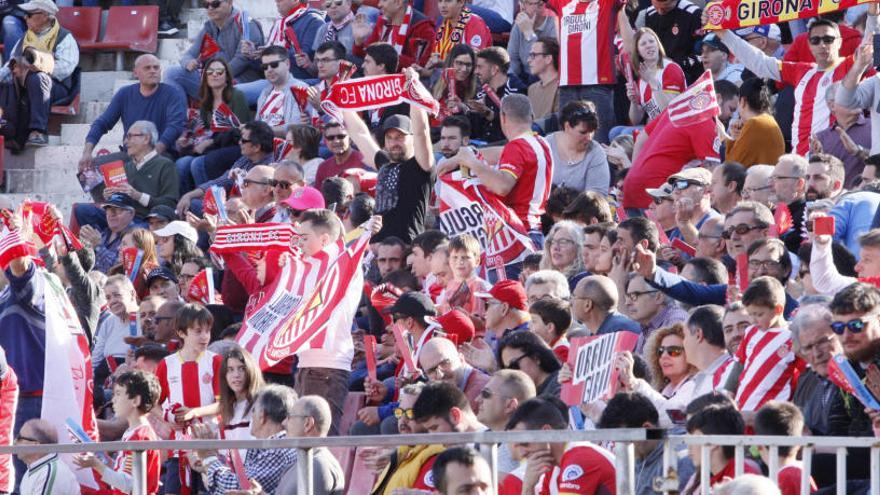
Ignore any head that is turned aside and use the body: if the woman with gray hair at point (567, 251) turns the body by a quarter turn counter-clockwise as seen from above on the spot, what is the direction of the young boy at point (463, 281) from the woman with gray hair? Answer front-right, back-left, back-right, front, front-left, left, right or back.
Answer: back-right

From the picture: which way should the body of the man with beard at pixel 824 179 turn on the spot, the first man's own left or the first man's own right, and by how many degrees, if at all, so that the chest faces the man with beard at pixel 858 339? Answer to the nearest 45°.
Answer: approximately 45° to the first man's own left

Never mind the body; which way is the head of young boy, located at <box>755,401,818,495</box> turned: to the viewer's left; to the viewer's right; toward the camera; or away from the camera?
away from the camera

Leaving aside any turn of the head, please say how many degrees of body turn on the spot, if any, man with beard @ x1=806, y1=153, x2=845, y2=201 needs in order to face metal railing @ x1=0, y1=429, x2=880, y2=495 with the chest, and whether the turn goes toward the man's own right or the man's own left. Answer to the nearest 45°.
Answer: approximately 45° to the man's own left

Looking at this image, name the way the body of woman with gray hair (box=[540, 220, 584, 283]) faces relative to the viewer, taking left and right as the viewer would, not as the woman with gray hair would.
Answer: facing the viewer and to the left of the viewer

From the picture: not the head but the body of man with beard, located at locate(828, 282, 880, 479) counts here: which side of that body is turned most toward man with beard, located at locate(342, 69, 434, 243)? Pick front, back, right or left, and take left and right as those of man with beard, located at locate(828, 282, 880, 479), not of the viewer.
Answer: right

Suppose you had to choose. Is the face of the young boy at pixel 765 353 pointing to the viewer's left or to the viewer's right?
to the viewer's left

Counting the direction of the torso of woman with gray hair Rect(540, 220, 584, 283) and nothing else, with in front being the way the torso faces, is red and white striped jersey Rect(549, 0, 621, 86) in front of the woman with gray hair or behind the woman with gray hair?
behind

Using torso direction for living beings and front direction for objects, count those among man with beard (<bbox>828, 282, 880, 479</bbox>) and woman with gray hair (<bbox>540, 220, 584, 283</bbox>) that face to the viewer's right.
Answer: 0

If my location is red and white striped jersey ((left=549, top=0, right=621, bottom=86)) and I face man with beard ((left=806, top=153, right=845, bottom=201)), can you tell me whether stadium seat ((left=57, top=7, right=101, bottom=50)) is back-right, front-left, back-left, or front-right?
back-right

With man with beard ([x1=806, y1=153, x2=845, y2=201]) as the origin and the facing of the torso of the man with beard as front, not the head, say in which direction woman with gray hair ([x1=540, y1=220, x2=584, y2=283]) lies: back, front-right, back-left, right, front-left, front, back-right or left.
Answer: front-right

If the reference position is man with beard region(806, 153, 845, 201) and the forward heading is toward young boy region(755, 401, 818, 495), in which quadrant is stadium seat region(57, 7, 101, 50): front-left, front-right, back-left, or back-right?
back-right

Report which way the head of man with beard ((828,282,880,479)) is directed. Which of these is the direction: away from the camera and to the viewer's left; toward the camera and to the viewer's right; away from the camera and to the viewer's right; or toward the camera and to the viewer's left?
toward the camera and to the viewer's left
